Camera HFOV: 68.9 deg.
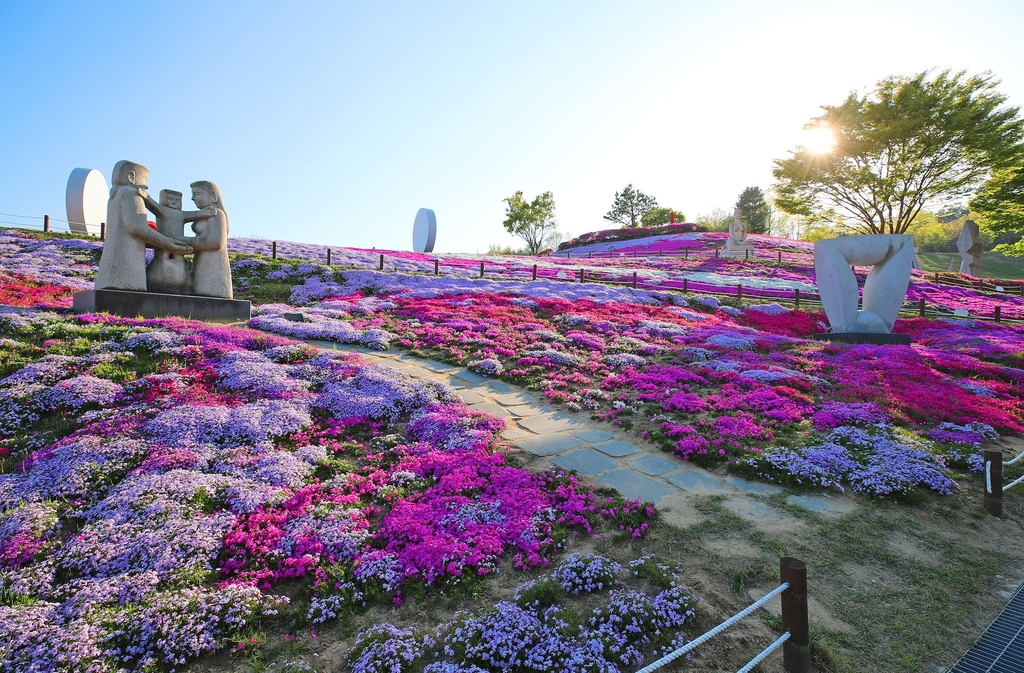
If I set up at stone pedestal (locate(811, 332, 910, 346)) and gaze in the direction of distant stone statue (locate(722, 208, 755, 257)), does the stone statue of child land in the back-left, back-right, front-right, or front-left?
back-left

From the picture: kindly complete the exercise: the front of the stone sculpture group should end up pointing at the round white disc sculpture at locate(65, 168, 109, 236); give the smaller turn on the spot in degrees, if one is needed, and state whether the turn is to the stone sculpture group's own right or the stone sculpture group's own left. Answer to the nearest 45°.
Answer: approximately 180°

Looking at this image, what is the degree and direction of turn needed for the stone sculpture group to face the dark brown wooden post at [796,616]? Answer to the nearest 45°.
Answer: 0° — it already faces it

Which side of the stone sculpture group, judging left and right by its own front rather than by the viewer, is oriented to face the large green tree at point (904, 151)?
left

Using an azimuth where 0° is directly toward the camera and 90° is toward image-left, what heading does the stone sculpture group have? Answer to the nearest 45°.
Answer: approximately 0°

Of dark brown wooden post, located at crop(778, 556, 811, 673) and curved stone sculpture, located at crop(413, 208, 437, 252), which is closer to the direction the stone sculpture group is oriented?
the dark brown wooden post

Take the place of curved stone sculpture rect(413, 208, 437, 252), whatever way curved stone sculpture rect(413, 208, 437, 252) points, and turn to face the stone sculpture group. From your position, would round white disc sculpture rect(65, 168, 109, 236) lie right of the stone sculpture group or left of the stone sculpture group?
right

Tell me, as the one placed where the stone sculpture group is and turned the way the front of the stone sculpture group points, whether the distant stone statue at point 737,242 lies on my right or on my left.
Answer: on my left

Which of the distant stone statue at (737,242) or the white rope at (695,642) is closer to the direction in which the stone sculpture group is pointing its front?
the white rope

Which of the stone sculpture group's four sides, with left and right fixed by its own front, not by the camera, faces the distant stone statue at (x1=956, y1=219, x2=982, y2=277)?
left
